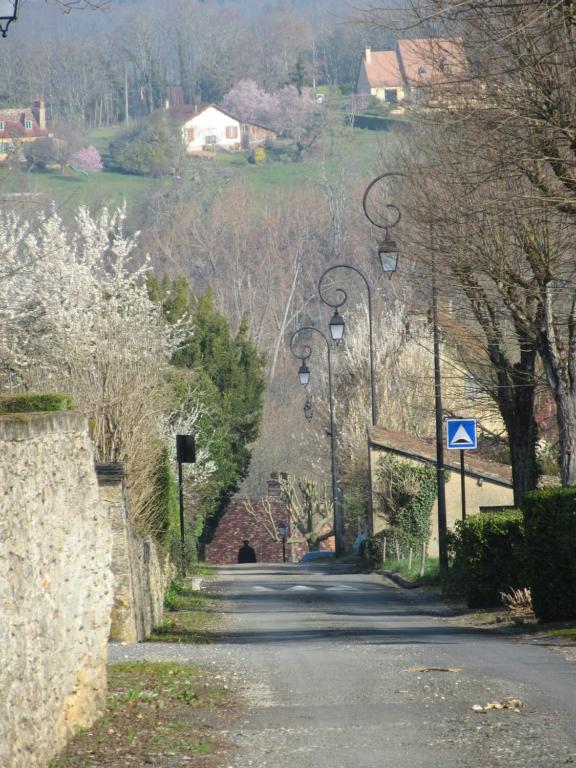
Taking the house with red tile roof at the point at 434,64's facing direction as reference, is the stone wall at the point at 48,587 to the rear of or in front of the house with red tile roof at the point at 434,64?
in front

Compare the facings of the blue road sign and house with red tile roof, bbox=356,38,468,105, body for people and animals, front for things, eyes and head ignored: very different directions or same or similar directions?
same or similar directions

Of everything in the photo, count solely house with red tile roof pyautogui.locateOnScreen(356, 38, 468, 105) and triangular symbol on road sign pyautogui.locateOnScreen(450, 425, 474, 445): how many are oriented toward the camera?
2

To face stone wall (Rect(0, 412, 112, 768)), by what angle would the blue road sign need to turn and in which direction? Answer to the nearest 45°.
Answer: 0° — it already faces it

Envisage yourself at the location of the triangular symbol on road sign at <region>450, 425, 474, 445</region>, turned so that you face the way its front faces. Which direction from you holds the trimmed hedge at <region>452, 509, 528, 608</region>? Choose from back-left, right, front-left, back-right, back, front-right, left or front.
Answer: front

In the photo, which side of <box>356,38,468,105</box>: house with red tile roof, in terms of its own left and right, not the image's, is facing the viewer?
front

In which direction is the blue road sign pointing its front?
toward the camera

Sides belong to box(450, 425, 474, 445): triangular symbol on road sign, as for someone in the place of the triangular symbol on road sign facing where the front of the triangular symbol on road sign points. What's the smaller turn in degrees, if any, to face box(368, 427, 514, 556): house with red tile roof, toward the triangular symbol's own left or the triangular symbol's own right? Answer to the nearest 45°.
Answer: approximately 180°

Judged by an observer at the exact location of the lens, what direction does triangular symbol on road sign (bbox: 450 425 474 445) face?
facing the viewer

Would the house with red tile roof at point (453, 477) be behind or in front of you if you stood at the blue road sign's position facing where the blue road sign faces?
behind

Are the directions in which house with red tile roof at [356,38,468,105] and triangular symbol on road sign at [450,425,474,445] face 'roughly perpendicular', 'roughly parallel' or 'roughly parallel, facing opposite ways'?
roughly parallel
